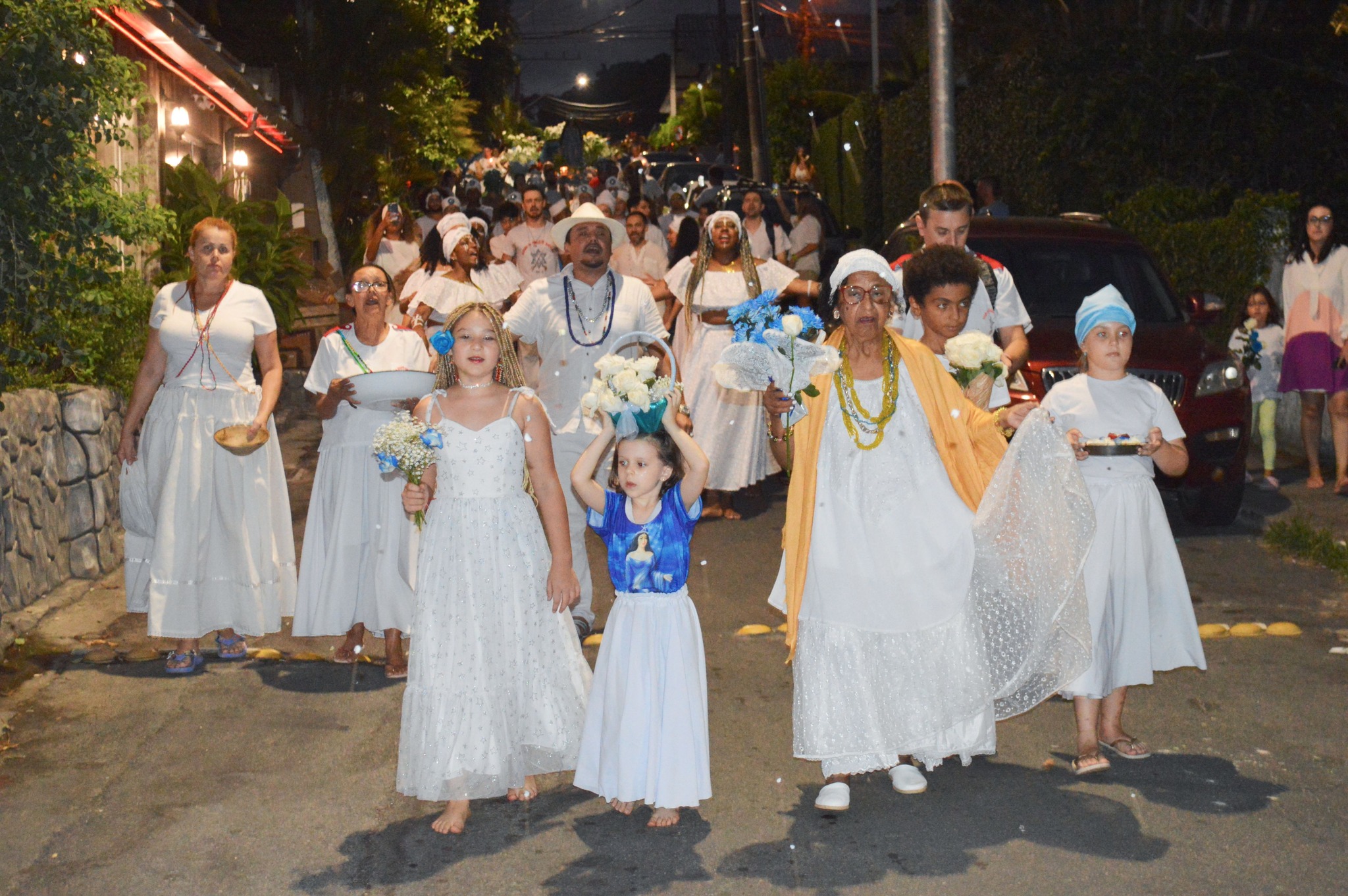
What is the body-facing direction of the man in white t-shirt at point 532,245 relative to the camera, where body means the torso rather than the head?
toward the camera

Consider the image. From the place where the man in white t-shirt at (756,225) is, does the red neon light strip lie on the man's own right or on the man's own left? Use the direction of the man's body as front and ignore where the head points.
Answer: on the man's own right

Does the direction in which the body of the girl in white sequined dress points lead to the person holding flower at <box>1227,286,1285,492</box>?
no

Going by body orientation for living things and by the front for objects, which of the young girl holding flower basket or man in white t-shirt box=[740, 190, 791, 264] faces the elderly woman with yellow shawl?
the man in white t-shirt

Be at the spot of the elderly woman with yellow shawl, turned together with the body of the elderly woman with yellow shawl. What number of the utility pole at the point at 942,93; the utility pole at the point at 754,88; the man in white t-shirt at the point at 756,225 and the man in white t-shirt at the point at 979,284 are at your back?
4

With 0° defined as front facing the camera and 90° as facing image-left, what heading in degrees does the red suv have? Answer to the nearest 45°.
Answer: approximately 0°

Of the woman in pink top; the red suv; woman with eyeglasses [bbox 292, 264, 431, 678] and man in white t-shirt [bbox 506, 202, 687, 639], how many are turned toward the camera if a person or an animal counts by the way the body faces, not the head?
4

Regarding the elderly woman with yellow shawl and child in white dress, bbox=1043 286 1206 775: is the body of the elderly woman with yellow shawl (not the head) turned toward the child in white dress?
no

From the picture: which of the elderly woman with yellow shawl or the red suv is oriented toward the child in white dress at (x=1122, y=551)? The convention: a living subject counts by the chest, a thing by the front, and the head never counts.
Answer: the red suv

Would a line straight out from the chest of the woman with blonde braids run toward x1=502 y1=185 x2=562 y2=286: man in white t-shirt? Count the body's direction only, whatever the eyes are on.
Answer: no

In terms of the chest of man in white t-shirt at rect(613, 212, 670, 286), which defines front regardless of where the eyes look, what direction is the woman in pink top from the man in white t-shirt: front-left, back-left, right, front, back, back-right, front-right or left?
front-left

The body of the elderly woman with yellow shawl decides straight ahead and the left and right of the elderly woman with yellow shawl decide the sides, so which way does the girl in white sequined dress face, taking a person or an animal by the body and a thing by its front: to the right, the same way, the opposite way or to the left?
the same way

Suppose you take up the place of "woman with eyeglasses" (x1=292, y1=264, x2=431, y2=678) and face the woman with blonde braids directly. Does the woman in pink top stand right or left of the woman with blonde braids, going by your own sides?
right

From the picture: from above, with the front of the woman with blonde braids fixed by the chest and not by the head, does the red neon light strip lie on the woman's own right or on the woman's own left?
on the woman's own right

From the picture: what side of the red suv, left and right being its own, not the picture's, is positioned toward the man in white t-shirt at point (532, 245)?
right

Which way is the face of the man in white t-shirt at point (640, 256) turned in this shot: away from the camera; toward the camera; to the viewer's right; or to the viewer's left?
toward the camera

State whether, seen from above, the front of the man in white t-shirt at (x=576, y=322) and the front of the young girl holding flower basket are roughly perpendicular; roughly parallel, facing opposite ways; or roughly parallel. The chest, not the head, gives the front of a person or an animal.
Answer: roughly parallel

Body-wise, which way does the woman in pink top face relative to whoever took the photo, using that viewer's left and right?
facing the viewer
